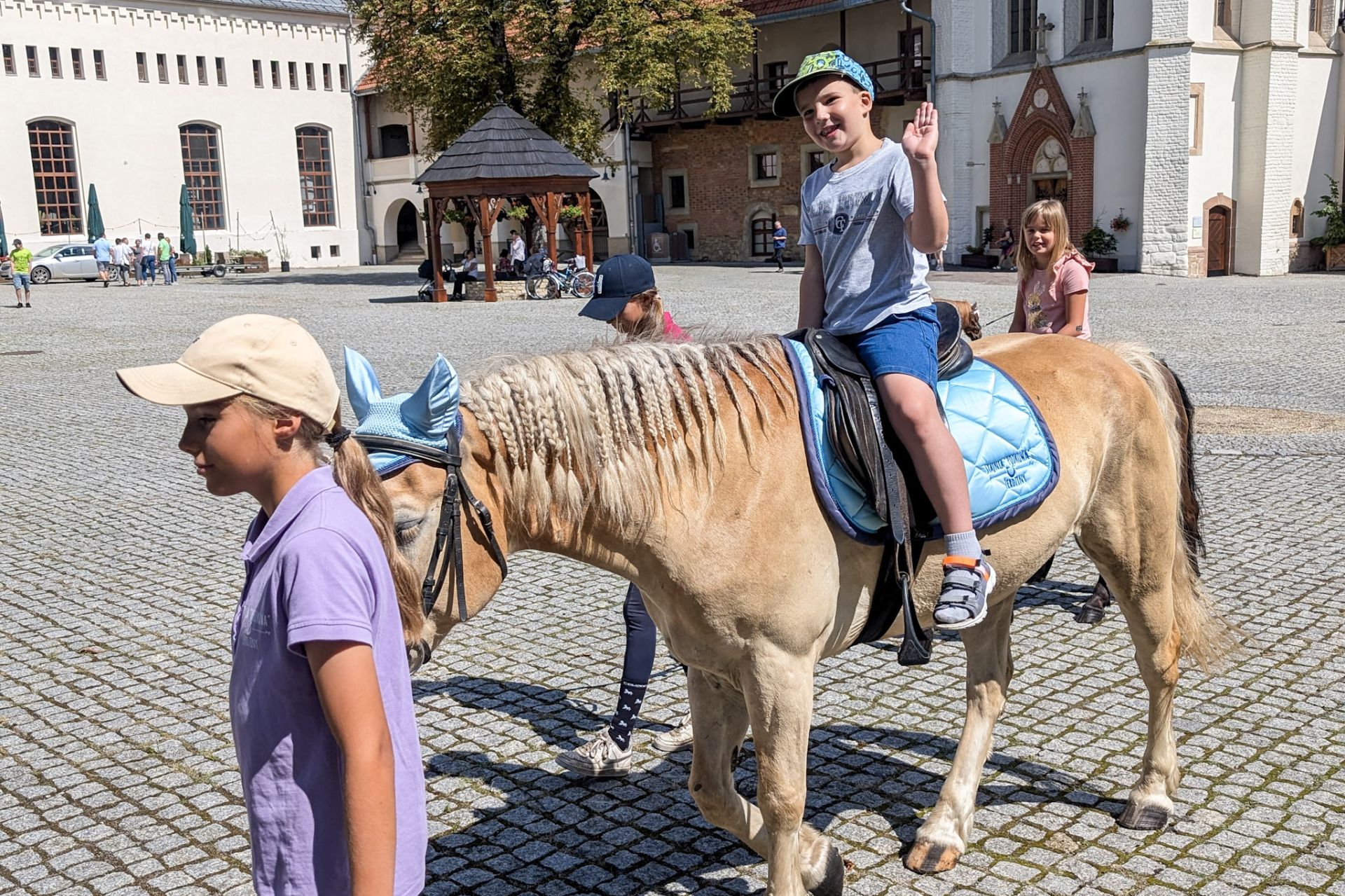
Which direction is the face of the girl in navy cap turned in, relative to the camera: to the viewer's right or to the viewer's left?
to the viewer's left

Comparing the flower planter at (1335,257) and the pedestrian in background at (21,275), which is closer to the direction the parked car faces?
the pedestrian in background

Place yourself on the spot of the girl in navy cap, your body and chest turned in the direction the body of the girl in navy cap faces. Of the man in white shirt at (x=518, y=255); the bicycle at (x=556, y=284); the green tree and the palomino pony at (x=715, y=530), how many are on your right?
3

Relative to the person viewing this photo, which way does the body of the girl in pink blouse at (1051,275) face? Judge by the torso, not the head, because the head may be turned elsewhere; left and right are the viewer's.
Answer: facing the viewer and to the left of the viewer

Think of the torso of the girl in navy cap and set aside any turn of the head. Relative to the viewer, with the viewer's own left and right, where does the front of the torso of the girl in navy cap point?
facing to the left of the viewer

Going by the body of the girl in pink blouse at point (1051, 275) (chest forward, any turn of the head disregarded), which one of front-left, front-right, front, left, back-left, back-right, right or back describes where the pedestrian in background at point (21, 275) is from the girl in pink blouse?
right

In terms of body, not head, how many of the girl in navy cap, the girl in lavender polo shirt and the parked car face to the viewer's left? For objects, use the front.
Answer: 3

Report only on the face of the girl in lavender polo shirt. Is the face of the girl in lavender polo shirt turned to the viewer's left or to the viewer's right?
to the viewer's left

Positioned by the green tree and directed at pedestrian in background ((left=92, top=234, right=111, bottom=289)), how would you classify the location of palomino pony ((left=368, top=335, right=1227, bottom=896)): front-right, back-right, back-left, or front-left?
front-left

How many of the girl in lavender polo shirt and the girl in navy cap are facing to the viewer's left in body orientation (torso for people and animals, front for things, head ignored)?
2

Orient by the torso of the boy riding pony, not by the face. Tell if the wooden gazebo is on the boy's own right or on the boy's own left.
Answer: on the boy's own right

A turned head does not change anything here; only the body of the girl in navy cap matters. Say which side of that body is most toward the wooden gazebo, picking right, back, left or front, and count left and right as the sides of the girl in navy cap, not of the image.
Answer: right

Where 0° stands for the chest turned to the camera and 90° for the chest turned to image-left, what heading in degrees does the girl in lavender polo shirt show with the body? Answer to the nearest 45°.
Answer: approximately 90°

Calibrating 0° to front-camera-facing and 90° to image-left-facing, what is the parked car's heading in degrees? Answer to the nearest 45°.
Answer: approximately 90°

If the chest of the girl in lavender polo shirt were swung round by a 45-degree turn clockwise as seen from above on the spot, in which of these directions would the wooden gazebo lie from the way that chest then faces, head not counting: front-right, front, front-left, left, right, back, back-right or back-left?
front-right

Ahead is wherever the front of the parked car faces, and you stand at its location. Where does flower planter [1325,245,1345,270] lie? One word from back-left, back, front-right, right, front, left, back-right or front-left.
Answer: back-left
